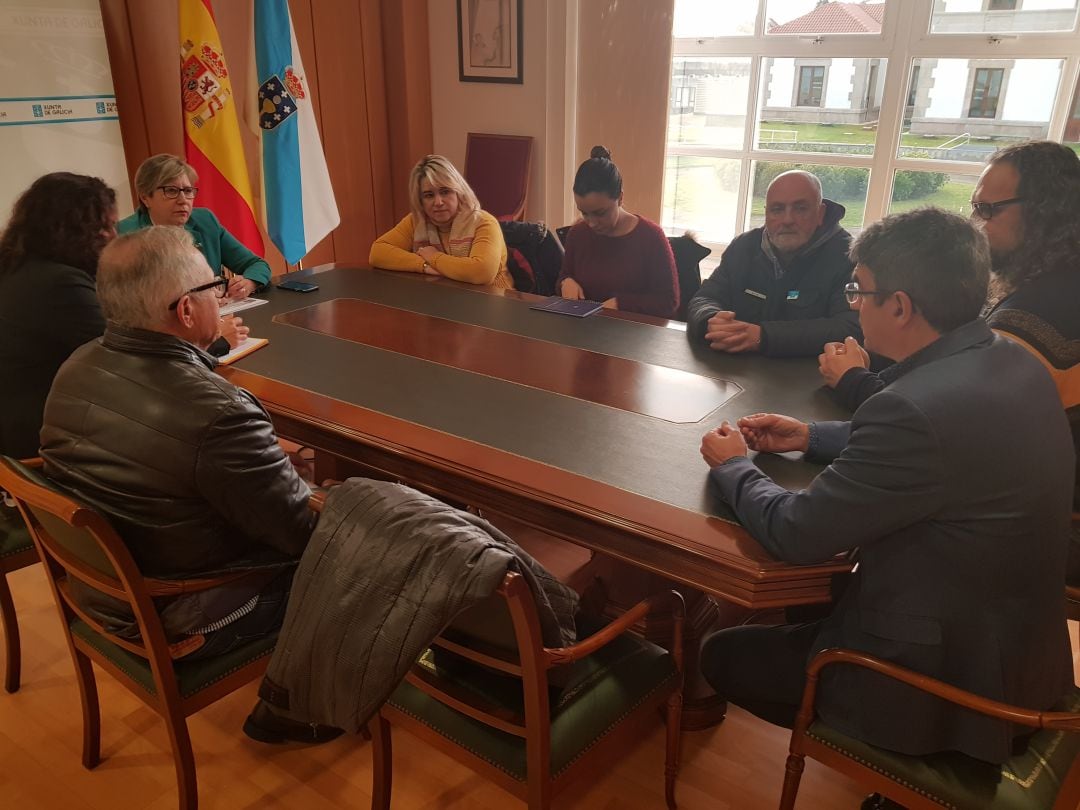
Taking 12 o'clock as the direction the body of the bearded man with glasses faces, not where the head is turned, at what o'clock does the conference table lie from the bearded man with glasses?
The conference table is roughly at 11 o'clock from the bearded man with glasses.

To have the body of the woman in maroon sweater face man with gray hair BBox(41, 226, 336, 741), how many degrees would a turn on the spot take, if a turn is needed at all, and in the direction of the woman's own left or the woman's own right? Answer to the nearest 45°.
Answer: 0° — they already face them

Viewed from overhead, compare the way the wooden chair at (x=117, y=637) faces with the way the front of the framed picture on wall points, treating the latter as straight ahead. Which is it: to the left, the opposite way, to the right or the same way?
the opposite way

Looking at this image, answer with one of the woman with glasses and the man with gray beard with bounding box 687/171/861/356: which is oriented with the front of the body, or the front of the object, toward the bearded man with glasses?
the woman with glasses

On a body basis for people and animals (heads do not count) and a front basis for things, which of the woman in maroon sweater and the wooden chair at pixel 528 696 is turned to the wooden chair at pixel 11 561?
the woman in maroon sweater

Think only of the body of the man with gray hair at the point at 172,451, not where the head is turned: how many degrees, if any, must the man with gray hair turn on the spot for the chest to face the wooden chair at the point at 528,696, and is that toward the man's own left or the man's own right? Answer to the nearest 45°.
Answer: approximately 90° to the man's own right

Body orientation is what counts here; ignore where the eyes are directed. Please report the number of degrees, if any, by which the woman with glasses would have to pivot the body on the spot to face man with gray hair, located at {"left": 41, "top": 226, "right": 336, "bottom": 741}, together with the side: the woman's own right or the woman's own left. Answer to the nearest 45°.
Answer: approximately 45° to the woman's own right

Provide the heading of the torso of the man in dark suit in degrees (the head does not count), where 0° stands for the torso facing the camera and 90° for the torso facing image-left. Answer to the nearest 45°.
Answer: approximately 135°

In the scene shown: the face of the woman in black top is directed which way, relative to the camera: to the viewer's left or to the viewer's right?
to the viewer's right
